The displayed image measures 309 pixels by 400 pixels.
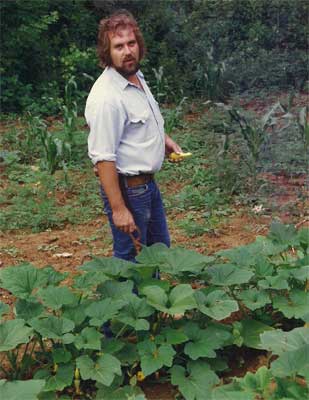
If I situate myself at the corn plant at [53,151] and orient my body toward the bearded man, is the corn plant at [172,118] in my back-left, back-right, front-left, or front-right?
back-left

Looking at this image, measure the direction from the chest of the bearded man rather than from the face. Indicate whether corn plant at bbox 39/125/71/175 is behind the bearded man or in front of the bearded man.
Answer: behind
